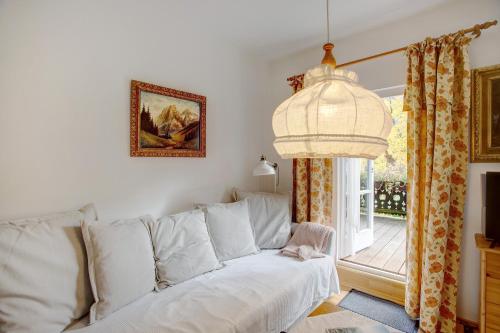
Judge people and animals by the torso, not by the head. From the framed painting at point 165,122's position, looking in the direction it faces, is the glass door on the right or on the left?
on its left

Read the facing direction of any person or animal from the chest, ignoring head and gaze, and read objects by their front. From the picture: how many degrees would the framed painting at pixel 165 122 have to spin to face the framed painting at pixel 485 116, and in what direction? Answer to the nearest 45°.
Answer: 0° — it already faces it

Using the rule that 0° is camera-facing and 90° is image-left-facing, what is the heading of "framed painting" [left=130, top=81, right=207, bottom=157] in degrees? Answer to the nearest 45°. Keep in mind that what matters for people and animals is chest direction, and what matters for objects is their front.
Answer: approximately 315°

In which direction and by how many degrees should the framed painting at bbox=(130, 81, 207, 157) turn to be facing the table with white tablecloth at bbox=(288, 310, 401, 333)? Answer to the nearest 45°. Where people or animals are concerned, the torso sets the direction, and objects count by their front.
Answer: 0° — it already faces it
